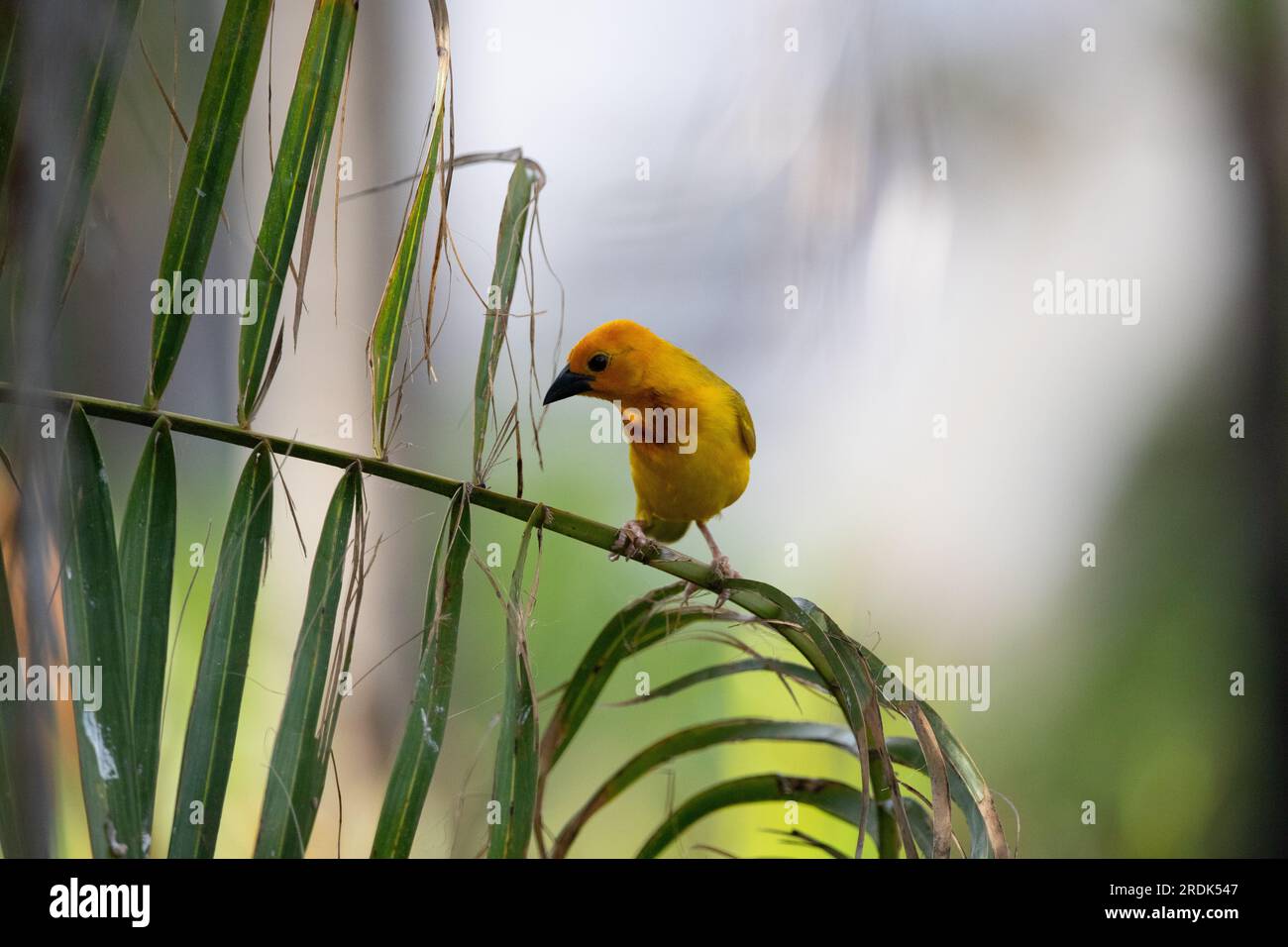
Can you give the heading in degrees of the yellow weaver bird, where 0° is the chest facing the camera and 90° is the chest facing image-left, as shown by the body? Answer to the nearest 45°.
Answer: approximately 45°
